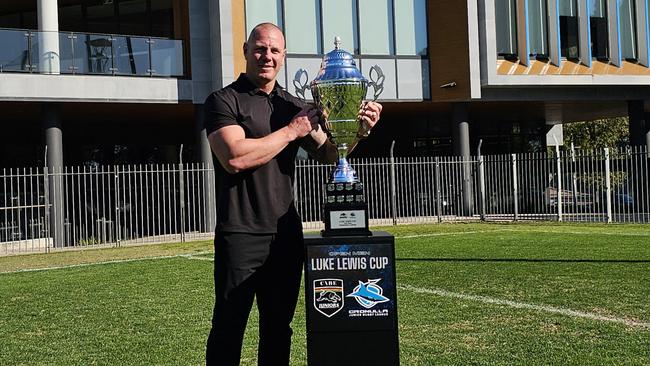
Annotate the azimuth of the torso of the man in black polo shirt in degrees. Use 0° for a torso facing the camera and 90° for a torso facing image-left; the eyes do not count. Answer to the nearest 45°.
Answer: approximately 315°

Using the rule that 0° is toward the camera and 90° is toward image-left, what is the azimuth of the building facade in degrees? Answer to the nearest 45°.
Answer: approximately 0°

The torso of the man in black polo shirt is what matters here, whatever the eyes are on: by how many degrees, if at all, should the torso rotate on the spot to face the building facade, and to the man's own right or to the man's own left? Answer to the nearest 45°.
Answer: approximately 135° to the man's own left

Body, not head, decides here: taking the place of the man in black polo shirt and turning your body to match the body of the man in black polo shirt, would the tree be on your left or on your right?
on your left
